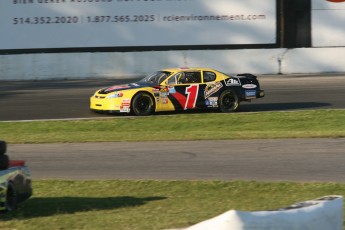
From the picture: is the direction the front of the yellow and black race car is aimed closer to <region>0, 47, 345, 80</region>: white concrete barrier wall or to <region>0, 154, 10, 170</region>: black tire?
the black tire

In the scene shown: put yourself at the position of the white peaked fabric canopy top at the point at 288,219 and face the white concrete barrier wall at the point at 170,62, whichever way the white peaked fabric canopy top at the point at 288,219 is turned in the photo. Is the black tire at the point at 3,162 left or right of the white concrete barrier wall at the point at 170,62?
left

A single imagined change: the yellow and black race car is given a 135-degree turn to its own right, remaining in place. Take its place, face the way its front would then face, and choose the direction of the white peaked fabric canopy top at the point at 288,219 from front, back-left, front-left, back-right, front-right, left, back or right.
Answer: back

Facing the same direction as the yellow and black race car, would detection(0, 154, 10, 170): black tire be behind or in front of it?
in front

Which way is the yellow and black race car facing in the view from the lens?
facing the viewer and to the left of the viewer
